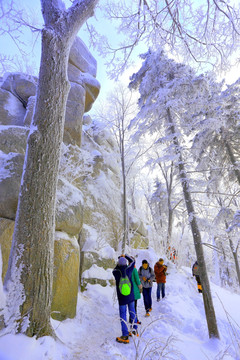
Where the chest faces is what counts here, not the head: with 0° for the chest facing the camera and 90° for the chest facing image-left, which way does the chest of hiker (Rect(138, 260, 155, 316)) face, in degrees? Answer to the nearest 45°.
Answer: approximately 0°

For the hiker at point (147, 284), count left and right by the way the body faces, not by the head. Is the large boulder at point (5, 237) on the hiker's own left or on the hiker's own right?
on the hiker's own right

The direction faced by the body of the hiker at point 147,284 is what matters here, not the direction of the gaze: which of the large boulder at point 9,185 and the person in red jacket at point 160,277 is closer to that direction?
the large boulder

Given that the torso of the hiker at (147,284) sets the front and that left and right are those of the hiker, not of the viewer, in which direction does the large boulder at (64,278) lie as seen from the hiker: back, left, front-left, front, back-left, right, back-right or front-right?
front-right

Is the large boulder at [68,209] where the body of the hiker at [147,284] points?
no

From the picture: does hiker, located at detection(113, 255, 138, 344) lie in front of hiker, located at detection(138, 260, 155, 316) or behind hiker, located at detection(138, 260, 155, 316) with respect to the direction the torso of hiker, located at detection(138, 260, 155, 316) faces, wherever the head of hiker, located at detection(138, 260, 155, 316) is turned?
in front
